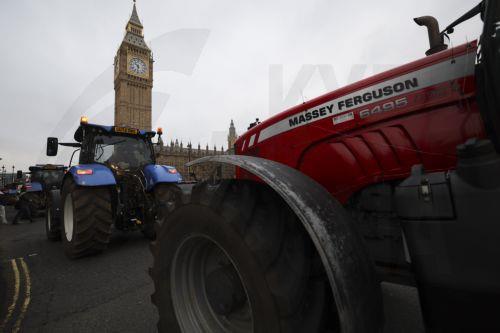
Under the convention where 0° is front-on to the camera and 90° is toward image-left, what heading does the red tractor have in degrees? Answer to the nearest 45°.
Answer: approximately 135°

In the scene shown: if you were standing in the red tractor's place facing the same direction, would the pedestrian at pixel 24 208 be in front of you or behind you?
in front

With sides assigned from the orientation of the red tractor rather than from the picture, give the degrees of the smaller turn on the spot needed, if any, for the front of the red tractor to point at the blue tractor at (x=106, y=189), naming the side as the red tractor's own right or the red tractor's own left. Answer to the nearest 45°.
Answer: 0° — it already faces it
